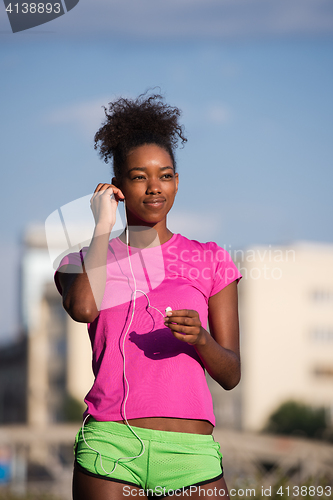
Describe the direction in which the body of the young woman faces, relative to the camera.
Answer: toward the camera
